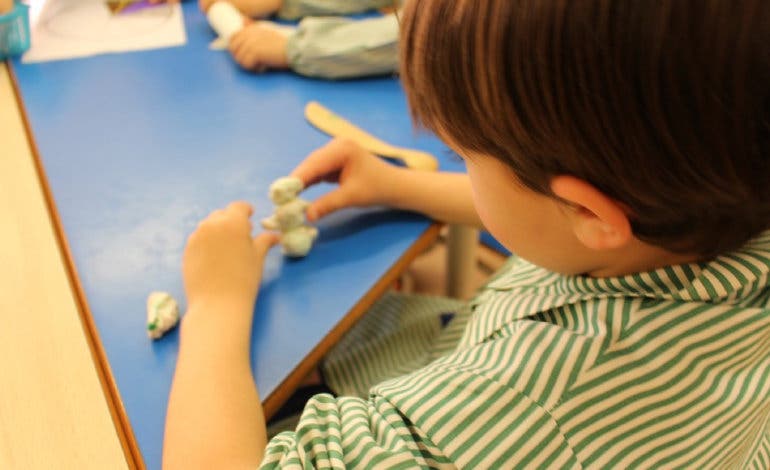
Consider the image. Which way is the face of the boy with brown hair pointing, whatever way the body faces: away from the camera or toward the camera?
away from the camera

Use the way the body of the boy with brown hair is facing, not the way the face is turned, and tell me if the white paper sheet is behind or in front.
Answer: in front

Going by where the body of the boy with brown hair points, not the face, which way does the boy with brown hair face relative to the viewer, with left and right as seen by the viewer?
facing away from the viewer and to the left of the viewer

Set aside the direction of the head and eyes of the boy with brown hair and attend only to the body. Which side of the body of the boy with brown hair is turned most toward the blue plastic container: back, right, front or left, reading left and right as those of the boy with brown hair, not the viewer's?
front

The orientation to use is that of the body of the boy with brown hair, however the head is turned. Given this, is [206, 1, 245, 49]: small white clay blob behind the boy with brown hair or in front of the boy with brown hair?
in front

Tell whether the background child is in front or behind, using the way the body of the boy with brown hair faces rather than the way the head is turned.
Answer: in front
